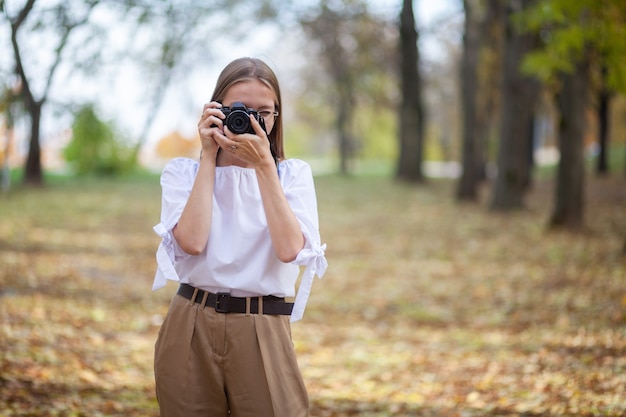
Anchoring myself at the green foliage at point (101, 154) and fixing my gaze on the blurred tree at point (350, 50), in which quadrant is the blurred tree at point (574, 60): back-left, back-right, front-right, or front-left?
front-right

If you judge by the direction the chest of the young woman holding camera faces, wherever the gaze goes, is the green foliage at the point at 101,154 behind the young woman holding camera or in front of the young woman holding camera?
behind

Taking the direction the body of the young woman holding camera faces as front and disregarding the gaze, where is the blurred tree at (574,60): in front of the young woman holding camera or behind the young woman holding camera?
behind

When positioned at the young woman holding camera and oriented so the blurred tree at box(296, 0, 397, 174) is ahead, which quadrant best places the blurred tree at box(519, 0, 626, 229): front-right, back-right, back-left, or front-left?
front-right

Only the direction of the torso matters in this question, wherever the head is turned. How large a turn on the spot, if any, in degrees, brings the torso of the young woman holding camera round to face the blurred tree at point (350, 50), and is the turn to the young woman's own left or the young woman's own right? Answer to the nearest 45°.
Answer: approximately 180°

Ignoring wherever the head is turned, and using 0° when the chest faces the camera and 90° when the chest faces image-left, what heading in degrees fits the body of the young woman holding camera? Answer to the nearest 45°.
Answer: approximately 0°

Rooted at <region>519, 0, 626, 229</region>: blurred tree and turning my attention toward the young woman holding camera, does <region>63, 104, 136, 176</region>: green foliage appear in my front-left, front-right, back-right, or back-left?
back-right
